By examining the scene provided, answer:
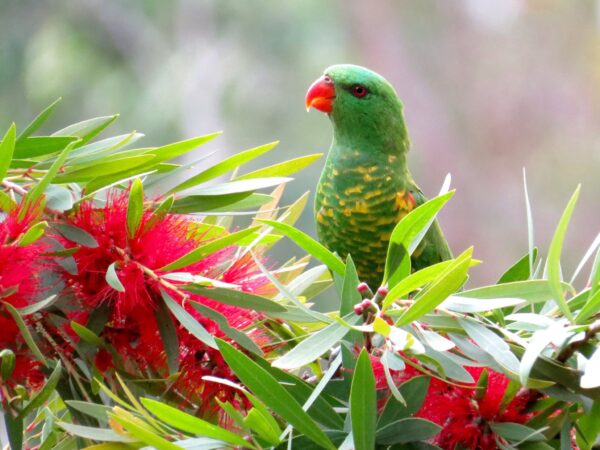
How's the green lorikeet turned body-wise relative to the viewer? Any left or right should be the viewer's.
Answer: facing the viewer and to the left of the viewer
